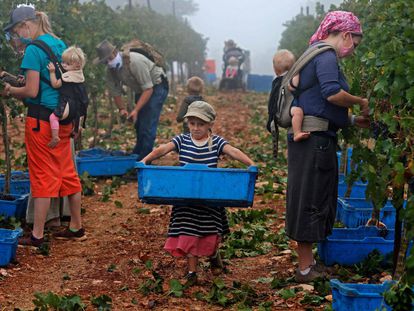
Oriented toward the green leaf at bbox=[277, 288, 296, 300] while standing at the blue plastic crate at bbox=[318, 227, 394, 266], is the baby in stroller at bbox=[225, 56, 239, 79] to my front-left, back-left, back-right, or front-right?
back-right

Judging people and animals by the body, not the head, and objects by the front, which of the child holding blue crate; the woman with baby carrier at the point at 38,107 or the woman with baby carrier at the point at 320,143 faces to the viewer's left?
the woman with baby carrier at the point at 38,107

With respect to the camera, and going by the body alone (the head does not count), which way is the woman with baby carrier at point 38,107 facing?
to the viewer's left

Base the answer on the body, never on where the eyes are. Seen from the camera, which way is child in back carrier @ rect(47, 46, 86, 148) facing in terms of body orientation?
to the viewer's left

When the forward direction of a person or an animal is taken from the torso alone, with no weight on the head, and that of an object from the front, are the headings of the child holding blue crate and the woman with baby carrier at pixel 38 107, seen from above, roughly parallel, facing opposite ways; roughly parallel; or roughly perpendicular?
roughly perpendicular

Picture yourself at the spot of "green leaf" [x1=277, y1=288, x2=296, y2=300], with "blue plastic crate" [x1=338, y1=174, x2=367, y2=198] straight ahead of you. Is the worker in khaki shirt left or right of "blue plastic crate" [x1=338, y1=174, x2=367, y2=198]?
left

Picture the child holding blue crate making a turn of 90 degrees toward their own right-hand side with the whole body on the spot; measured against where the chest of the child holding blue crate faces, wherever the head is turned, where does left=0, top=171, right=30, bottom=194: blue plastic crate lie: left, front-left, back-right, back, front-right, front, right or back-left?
front-right

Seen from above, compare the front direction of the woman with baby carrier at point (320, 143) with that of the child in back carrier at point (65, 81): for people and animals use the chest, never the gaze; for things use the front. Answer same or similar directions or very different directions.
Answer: very different directions
